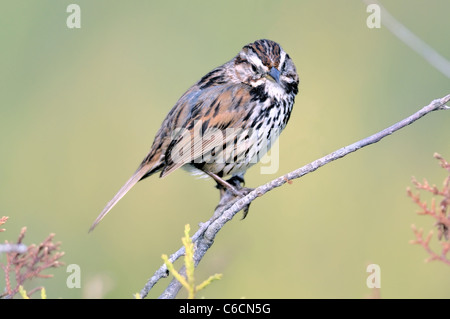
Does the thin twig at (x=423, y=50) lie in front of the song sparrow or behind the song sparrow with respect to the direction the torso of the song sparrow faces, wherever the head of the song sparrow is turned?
in front

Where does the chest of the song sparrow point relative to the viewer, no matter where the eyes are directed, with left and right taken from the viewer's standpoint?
facing the viewer and to the right of the viewer
